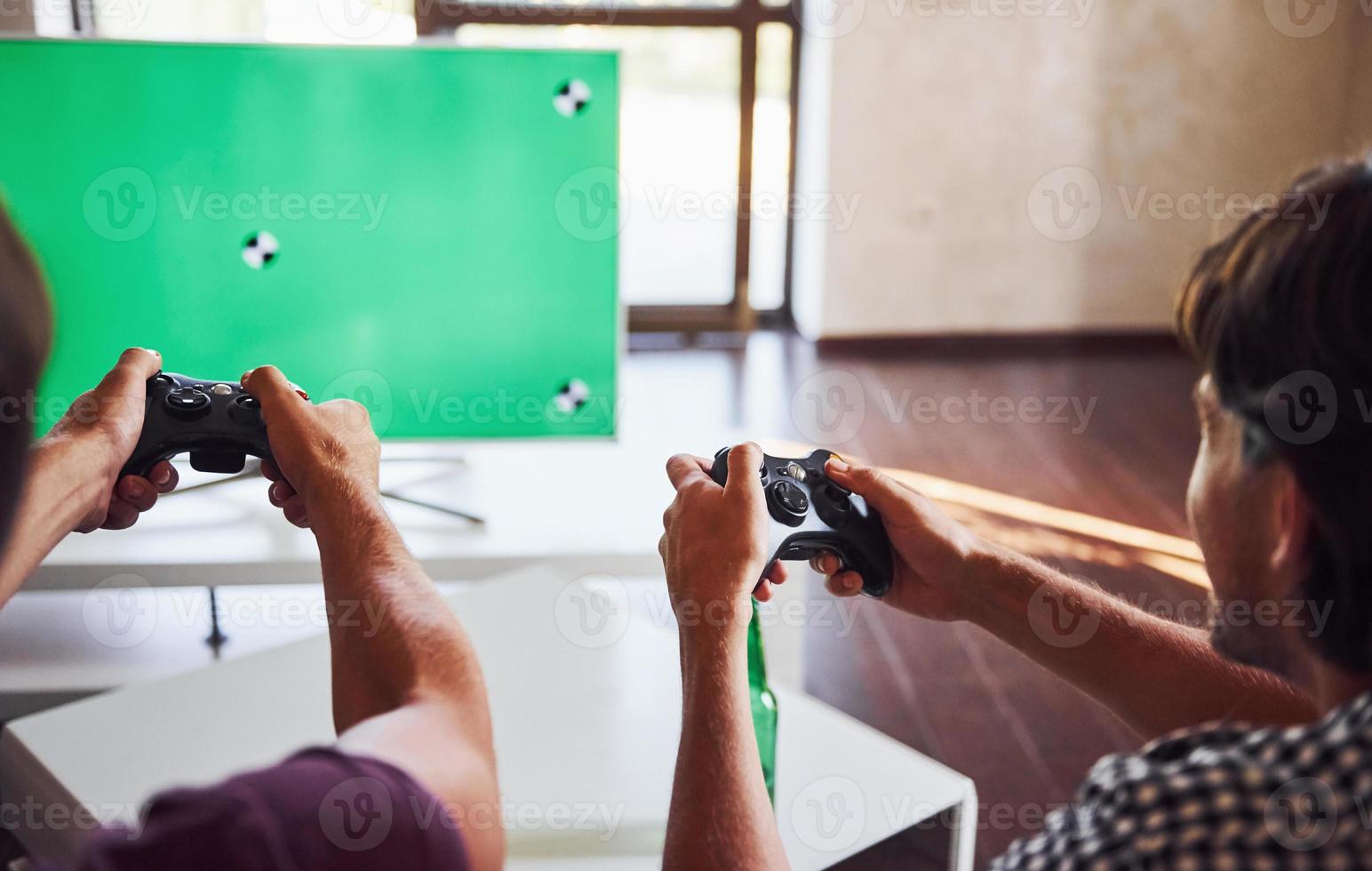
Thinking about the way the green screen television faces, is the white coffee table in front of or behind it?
in front

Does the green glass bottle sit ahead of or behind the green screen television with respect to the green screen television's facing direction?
ahead

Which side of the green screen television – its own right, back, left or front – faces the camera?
front
